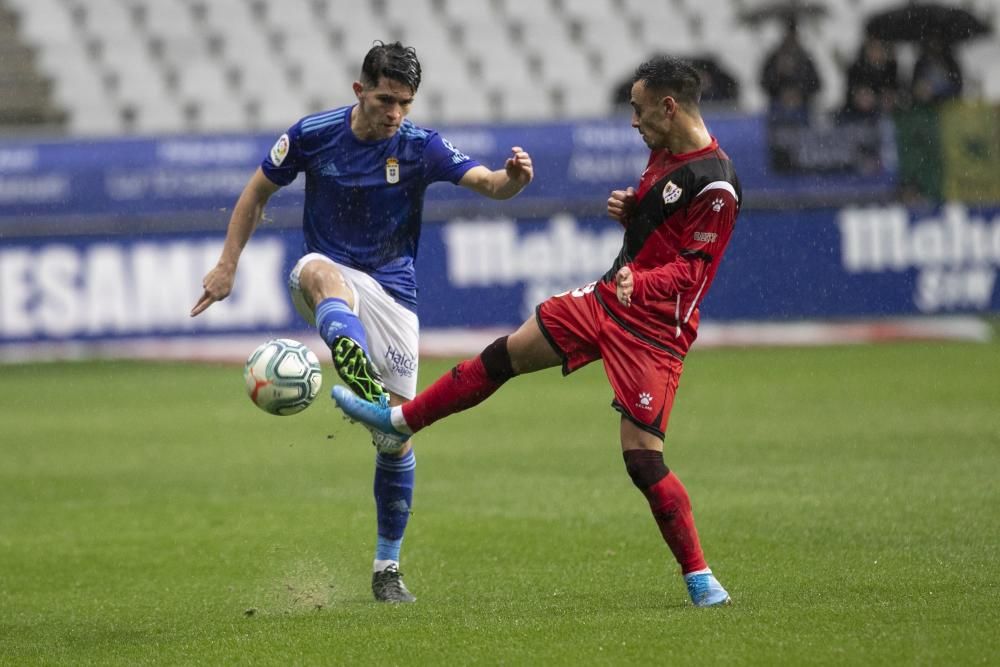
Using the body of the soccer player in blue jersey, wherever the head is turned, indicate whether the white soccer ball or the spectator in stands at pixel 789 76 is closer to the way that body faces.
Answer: the white soccer ball

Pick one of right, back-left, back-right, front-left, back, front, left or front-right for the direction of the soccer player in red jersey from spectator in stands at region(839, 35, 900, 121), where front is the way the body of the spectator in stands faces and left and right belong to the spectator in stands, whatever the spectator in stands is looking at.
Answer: front

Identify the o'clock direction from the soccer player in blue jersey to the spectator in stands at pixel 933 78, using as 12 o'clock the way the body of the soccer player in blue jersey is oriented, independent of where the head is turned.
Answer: The spectator in stands is roughly at 7 o'clock from the soccer player in blue jersey.

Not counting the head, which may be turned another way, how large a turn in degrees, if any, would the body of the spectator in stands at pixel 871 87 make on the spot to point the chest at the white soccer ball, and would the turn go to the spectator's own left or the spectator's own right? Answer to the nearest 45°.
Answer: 0° — they already face it

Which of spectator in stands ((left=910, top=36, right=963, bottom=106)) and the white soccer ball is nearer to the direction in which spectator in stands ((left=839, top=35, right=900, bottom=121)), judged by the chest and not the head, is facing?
the white soccer ball

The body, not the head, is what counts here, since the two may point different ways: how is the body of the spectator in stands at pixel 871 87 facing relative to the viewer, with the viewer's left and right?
facing the viewer

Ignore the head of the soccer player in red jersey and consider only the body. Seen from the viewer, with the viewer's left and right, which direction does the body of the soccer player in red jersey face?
facing the viewer and to the left of the viewer

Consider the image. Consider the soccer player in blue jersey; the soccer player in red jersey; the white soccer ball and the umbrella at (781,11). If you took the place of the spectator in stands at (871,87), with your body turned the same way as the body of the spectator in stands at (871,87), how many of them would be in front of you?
3

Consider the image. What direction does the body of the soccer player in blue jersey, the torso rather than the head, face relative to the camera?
toward the camera

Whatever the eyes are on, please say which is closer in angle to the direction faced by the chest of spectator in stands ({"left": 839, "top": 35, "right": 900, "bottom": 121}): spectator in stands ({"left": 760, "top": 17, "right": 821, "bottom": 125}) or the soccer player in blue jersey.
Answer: the soccer player in blue jersey

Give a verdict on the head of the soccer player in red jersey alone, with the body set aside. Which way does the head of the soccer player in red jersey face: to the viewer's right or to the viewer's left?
to the viewer's left

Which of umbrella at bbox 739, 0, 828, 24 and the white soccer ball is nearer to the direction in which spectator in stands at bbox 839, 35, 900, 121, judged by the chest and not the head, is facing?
the white soccer ball

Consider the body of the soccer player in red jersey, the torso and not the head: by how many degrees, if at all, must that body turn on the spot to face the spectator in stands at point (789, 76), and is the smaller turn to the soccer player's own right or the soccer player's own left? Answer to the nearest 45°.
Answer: approximately 135° to the soccer player's own right

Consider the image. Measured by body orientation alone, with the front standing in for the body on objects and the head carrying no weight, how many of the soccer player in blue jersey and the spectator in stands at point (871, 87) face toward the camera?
2
